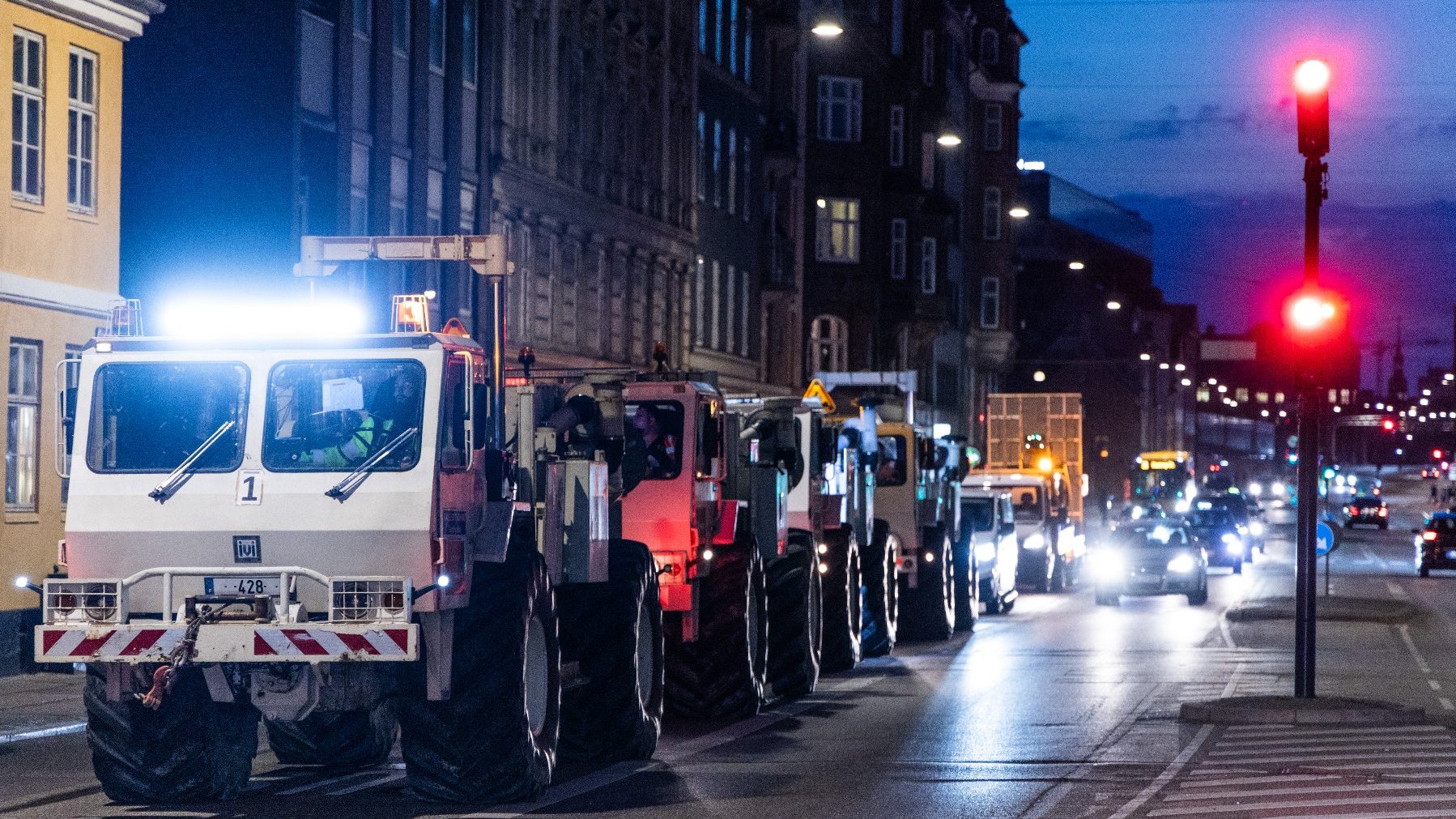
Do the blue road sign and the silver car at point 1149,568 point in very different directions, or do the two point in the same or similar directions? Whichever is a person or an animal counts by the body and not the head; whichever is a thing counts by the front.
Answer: same or similar directions

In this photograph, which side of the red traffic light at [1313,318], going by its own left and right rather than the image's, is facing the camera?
front

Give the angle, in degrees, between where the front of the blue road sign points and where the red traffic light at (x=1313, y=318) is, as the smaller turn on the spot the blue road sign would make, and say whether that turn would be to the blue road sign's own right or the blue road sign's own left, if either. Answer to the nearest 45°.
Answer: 0° — it already faces it

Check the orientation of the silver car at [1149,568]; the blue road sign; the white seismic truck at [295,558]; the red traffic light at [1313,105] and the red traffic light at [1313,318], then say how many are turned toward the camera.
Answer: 5

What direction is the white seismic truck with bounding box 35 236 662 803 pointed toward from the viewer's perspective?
toward the camera

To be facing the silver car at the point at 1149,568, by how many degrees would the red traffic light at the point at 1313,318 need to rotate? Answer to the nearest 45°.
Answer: approximately 180°

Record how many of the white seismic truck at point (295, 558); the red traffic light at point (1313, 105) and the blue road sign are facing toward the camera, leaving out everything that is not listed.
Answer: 3

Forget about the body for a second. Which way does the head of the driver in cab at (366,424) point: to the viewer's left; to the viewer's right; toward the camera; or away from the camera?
toward the camera

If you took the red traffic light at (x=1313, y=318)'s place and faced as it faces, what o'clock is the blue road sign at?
The blue road sign is roughly at 6 o'clock from the red traffic light.

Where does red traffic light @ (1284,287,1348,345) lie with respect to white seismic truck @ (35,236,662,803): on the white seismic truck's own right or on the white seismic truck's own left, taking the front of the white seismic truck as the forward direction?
on the white seismic truck's own left

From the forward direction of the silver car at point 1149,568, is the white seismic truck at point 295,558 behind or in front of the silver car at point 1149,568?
in front

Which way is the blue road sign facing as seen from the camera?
toward the camera

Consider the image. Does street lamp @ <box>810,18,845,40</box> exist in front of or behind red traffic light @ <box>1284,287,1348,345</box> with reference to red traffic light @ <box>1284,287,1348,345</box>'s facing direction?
behind

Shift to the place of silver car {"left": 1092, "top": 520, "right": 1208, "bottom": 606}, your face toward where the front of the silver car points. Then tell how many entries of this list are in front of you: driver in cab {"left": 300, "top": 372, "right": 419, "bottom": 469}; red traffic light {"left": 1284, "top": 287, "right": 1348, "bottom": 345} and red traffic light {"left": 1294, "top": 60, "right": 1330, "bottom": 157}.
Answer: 3

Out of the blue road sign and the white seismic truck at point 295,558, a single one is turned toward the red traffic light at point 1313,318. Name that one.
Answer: the blue road sign

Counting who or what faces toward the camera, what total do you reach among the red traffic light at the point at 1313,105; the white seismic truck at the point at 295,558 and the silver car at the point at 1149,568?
3
